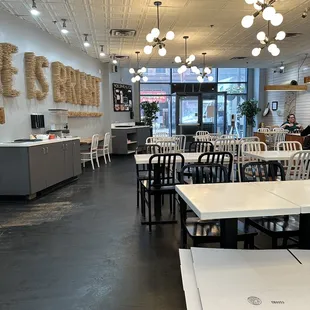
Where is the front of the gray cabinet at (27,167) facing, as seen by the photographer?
facing the viewer and to the right of the viewer

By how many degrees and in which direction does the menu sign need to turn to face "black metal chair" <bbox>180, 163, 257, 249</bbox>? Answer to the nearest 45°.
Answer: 0° — it already faces it

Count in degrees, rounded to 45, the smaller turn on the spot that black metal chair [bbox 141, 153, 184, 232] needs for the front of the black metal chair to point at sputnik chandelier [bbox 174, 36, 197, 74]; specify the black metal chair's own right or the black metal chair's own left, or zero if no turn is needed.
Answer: approximately 45° to the black metal chair's own right

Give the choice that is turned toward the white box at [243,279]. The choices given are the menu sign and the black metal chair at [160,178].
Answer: the menu sign

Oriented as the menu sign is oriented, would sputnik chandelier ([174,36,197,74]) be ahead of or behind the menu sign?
ahead

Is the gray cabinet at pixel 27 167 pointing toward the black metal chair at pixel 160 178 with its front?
yes

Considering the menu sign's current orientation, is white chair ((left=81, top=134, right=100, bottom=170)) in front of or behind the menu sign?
in front

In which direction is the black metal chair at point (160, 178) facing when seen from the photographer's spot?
facing away from the viewer and to the left of the viewer

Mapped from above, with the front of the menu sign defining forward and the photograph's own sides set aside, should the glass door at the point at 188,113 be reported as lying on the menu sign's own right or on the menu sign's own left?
on the menu sign's own left

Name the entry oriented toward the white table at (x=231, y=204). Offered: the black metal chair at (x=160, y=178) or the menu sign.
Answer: the menu sign

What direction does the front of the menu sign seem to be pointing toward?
toward the camera

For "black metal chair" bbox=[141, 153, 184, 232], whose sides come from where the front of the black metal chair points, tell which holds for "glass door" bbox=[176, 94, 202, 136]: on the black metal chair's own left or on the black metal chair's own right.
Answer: on the black metal chair's own right

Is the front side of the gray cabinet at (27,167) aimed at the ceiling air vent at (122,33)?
no

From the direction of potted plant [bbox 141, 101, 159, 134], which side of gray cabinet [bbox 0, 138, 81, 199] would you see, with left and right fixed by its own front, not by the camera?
left

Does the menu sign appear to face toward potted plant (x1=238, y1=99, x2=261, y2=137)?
no

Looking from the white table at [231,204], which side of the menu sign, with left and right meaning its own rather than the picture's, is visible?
front

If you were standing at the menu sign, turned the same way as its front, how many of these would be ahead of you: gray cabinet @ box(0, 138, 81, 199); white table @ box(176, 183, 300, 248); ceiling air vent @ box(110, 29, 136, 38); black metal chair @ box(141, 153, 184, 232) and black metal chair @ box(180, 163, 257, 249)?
5

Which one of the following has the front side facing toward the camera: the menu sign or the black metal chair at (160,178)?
the menu sign

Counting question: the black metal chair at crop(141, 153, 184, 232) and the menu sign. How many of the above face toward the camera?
1

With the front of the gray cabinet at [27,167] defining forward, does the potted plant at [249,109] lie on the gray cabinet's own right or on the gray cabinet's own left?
on the gray cabinet's own left

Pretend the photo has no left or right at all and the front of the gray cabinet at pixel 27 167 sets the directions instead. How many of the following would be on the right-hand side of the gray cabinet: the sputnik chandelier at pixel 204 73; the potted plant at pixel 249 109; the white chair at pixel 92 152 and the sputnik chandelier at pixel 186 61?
0
